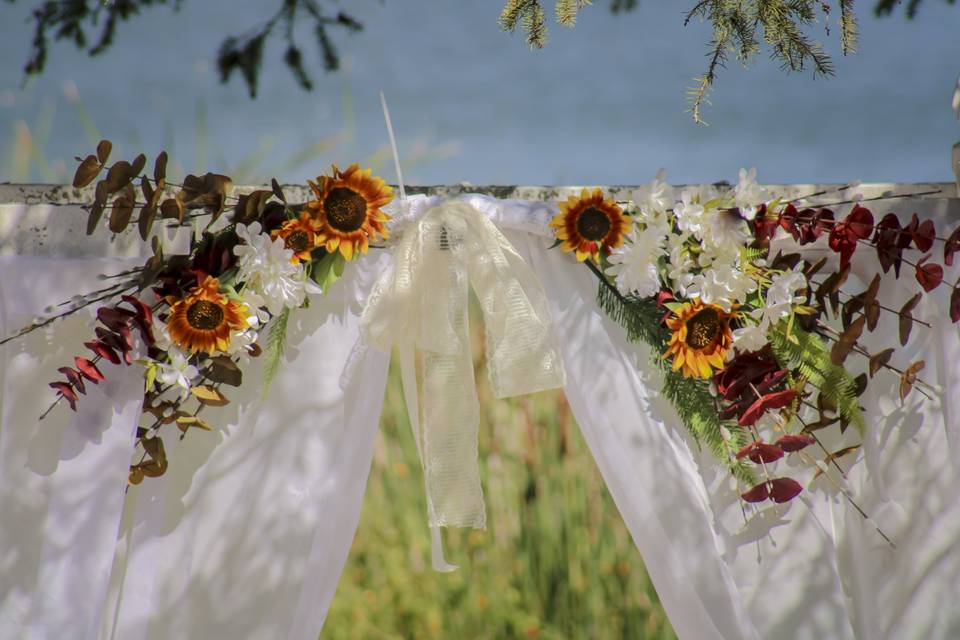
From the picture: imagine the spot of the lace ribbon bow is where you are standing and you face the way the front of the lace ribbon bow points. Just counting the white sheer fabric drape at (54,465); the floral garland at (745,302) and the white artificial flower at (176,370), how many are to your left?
1

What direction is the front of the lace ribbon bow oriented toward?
toward the camera

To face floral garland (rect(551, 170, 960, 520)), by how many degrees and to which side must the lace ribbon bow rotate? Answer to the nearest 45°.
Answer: approximately 90° to its left

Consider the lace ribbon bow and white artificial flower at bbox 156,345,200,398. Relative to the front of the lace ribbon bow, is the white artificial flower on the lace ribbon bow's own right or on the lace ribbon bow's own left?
on the lace ribbon bow's own right

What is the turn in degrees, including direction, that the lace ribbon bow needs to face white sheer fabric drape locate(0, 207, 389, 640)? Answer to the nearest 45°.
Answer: approximately 90° to its right

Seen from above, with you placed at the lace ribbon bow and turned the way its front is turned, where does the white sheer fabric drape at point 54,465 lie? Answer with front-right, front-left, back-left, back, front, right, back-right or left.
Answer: right

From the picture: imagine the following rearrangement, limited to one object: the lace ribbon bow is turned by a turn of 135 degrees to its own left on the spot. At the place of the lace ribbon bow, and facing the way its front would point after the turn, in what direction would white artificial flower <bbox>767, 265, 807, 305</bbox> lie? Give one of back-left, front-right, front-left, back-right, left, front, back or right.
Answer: front-right
